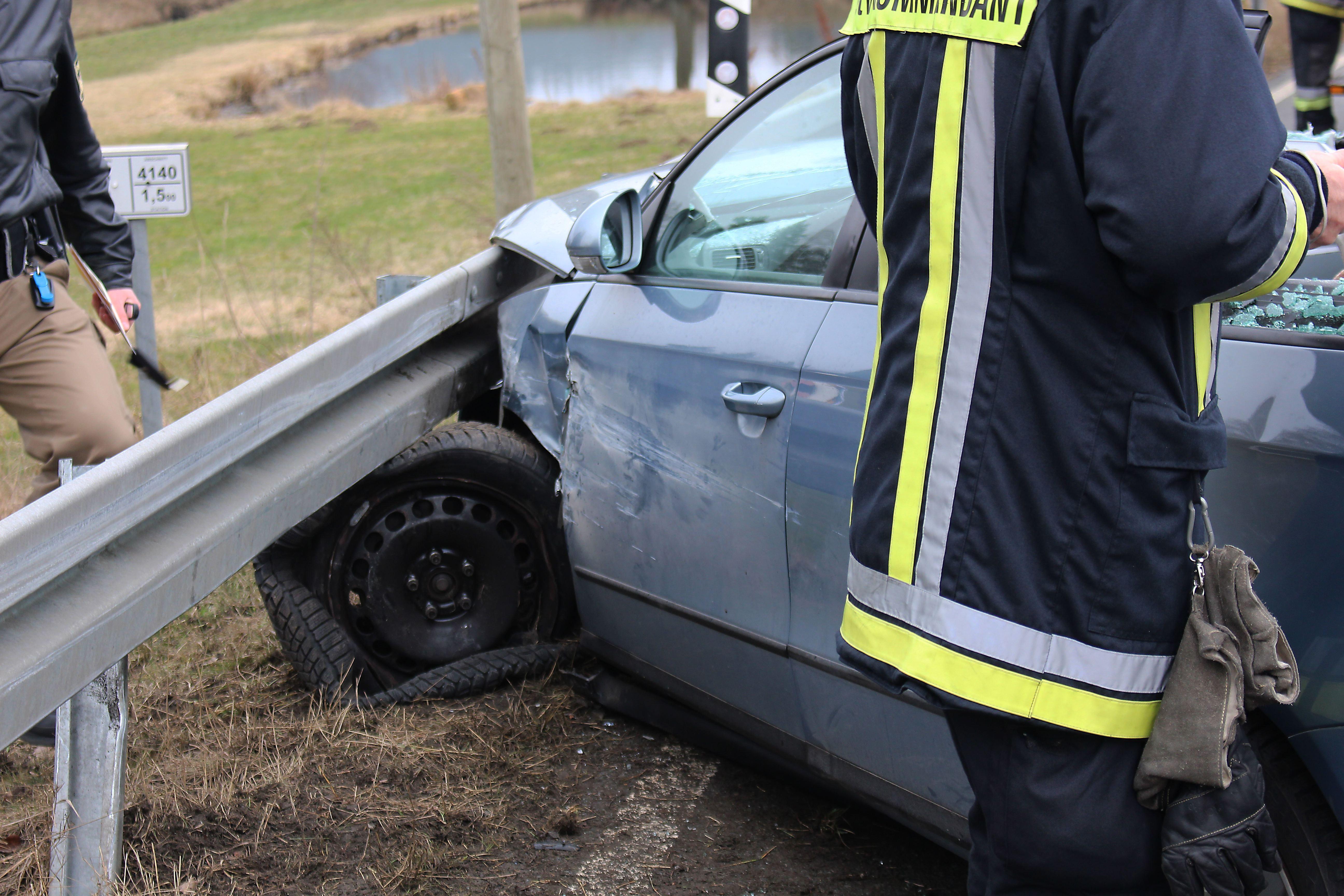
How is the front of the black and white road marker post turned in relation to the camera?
facing the viewer

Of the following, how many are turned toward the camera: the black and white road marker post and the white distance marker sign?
2

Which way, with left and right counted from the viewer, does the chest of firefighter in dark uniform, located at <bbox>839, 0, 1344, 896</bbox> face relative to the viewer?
facing away from the viewer and to the right of the viewer

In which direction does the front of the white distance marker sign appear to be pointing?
toward the camera

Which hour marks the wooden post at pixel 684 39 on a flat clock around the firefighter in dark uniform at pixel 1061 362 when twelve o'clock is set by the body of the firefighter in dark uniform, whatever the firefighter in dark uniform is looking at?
The wooden post is roughly at 10 o'clock from the firefighter in dark uniform.

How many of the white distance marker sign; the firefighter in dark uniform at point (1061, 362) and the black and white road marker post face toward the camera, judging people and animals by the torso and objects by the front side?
2

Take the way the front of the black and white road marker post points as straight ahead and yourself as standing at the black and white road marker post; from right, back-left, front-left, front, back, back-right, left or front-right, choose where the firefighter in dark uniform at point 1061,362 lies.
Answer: front

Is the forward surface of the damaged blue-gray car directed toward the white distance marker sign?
yes

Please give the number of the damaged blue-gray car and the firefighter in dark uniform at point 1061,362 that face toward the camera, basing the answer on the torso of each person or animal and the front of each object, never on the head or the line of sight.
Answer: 0

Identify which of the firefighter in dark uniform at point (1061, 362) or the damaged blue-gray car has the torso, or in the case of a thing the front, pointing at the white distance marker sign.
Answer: the damaged blue-gray car

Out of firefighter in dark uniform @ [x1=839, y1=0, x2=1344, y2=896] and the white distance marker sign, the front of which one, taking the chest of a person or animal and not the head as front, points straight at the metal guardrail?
the white distance marker sign

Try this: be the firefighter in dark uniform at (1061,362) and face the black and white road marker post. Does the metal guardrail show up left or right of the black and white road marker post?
left

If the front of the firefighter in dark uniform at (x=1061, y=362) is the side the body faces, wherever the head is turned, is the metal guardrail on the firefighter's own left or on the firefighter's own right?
on the firefighter's own left
